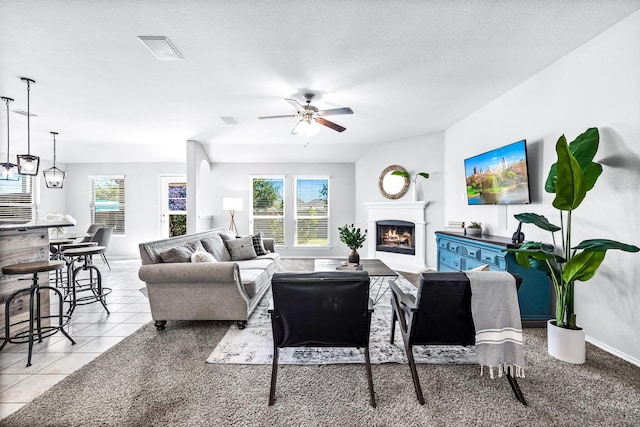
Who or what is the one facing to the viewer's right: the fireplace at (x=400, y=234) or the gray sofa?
the gray sofa

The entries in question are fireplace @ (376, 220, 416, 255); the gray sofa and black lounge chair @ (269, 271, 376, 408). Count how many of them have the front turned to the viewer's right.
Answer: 1

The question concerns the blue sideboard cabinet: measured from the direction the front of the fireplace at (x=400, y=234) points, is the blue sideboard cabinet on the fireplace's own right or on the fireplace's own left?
on the fireplace's own left

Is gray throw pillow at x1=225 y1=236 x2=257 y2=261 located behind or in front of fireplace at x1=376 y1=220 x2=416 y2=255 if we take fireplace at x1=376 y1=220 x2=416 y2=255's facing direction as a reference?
in front

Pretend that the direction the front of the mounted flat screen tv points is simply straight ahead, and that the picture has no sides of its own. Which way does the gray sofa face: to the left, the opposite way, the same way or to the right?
the opposite way

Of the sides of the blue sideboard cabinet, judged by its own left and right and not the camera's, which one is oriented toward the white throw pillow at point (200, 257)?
front

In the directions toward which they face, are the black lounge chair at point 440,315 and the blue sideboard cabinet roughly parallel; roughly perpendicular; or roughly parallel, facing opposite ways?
roughly perpendicular

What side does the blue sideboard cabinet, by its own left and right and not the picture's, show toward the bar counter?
front

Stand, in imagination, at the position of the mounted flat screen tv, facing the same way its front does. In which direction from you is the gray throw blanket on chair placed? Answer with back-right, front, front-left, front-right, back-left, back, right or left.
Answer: front-left

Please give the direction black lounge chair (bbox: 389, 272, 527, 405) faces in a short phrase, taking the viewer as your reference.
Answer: facing away from the viewer and to the left of the viewer

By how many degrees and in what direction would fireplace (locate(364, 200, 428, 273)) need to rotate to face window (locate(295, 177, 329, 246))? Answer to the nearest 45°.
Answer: approximately 45° to its right

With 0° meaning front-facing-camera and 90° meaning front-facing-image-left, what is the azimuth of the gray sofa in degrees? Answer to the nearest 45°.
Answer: approximately 270°

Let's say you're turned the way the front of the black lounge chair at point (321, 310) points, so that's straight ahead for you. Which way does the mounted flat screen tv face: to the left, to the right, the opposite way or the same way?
to the left

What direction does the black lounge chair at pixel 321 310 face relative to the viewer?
away from the camera

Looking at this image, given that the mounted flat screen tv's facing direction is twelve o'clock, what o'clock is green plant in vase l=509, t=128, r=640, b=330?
The green plant in vase is roughly at 10 o'clock from the mounted flat screen tv.
